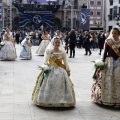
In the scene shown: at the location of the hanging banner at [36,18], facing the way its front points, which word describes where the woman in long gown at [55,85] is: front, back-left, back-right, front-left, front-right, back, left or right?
front

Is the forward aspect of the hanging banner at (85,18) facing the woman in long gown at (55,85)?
yes

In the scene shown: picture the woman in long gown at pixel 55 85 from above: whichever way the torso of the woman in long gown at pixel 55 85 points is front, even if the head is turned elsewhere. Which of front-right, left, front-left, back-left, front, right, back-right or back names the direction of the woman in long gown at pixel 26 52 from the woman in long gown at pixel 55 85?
back

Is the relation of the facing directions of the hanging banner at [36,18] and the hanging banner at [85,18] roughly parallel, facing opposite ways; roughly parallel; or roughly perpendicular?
roughly parallel

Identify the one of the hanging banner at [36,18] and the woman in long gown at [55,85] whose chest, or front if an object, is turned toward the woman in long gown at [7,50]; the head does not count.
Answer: the hanging banner

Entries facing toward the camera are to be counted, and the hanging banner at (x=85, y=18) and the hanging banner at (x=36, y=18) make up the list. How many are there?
2

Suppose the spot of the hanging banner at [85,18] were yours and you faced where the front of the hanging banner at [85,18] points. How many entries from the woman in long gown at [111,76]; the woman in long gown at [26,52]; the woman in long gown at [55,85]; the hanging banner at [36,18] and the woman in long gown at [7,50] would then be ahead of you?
4

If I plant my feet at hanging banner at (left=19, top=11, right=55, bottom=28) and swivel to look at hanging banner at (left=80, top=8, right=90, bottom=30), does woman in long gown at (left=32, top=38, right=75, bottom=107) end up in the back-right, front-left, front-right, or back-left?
front-right

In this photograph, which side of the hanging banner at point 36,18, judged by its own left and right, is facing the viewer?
front

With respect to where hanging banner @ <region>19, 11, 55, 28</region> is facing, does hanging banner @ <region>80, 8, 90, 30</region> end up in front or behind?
in front

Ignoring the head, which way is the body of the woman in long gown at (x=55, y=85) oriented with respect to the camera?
toward the camera

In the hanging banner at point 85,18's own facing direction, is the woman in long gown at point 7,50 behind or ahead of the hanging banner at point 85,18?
ahead

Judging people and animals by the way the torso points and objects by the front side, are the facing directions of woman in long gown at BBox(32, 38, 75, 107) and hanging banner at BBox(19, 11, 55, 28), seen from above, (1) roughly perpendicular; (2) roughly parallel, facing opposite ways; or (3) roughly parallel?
roughly parallel

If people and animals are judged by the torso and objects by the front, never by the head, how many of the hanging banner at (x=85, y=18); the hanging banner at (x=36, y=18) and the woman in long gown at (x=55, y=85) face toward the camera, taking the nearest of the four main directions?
3
